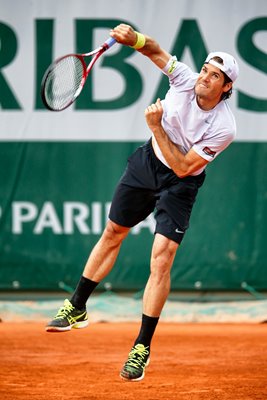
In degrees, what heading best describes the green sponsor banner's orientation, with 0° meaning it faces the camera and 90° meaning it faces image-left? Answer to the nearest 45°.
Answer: approximately 0°

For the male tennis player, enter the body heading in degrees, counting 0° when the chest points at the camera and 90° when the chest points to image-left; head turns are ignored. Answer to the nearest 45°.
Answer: approximately 45°

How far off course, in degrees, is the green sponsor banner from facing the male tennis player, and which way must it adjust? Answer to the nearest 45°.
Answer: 0° — it already faces them

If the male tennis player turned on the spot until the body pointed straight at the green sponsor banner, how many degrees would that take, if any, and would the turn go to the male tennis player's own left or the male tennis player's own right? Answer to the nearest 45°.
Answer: approximately 135° to the male tennis player's own right
